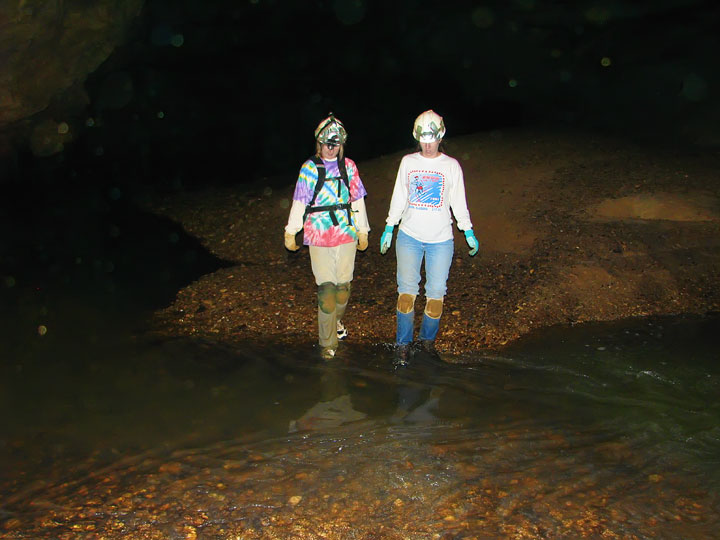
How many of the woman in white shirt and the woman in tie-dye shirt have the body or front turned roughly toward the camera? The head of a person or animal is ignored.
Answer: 2

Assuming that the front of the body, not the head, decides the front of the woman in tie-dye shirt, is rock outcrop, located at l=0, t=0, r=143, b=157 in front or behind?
behind

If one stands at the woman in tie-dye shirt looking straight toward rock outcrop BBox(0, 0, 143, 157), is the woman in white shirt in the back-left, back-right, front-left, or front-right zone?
back-right

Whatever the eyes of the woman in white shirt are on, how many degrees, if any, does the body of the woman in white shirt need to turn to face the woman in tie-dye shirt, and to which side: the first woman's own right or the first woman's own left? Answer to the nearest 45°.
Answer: approximately 90° to the first woman's own right

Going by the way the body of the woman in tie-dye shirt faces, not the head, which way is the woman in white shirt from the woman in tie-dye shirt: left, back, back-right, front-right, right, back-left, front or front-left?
left

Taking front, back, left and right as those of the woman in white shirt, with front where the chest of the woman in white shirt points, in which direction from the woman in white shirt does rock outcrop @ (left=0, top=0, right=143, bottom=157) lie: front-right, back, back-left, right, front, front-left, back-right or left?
back-right

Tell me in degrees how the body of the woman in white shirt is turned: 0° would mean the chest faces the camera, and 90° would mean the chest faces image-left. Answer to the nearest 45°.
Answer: approximately 0°

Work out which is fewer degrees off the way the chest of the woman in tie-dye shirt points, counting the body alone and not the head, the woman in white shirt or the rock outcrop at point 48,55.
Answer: the woman in white shirt
